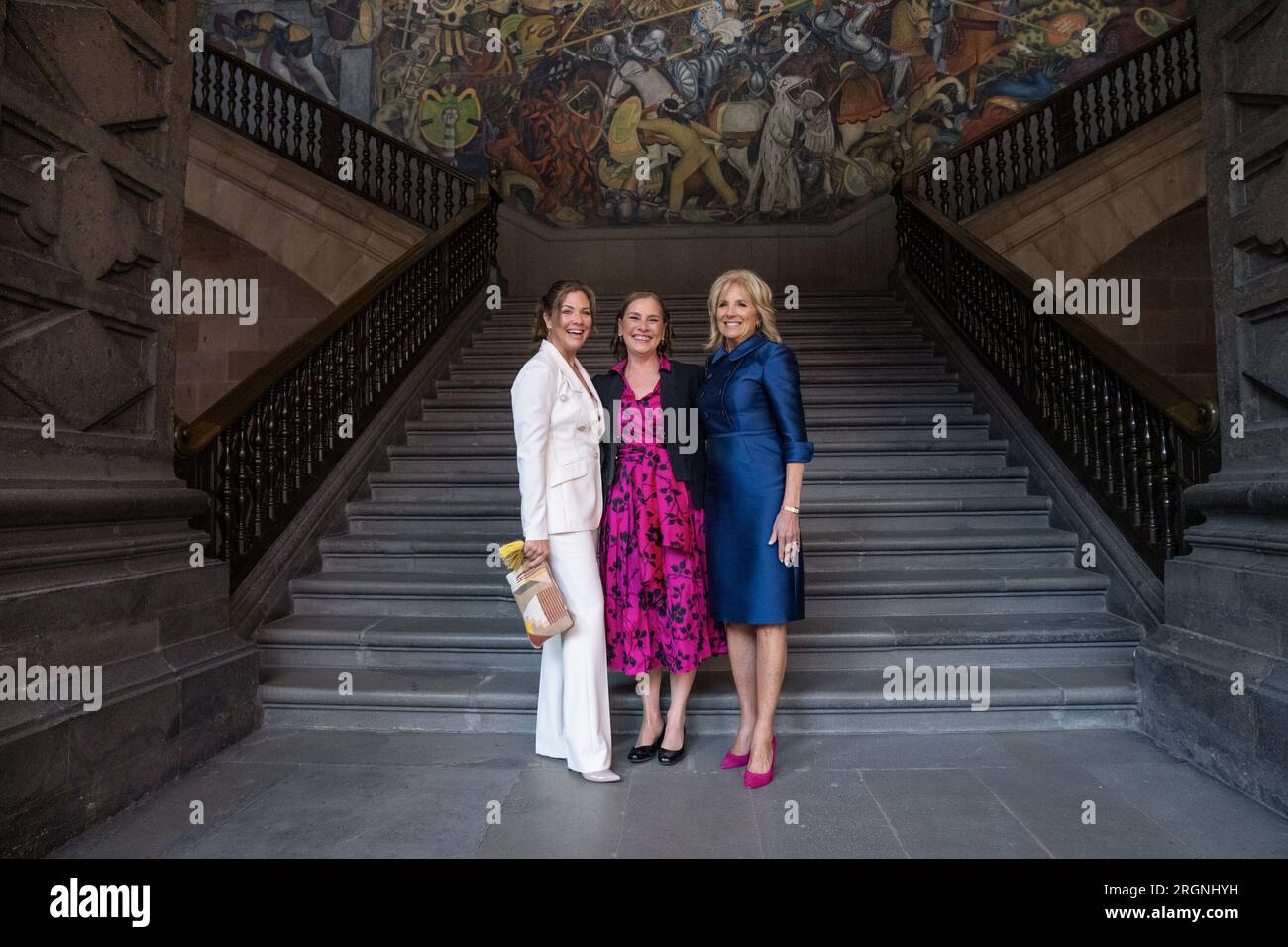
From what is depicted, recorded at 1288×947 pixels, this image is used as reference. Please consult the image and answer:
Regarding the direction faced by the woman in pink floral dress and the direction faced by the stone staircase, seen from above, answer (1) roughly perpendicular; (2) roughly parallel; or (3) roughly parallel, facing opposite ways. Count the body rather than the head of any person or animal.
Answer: roughly parallel

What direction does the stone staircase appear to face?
toward the camera

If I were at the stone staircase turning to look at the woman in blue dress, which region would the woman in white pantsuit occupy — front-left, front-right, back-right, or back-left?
front-right

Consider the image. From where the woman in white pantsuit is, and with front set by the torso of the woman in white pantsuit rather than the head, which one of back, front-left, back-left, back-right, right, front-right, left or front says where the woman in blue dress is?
front-left

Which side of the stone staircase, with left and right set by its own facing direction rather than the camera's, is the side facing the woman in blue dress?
front

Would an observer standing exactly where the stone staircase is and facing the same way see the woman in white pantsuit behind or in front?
in front

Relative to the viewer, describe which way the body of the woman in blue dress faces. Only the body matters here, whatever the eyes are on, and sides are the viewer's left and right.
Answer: facing the viewer and to the left of the viewer

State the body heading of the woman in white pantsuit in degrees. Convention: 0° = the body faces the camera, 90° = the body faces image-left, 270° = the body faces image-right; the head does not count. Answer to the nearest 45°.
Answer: approximately 315°

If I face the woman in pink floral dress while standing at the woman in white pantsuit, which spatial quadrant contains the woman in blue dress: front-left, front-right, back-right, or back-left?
front-right

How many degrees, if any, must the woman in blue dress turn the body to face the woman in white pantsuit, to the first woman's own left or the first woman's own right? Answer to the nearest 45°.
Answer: approximately 45° to the first woman's own right
